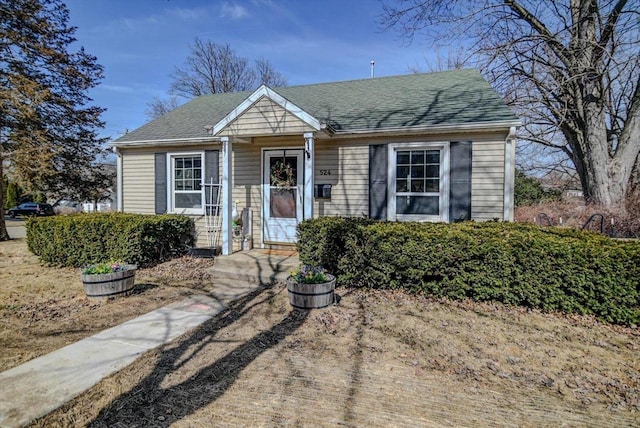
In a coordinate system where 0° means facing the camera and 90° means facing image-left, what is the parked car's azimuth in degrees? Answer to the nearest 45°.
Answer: approximately 90°

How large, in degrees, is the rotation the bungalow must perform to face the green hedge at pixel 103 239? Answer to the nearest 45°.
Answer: approximately 90° to its right

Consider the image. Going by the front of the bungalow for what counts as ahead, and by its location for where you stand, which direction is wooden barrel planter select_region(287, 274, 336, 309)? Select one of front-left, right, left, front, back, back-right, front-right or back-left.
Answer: front

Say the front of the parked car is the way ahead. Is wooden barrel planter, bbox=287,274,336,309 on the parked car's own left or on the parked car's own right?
on the parked car's own left

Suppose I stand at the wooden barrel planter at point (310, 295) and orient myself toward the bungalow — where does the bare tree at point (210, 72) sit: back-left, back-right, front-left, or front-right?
front-left

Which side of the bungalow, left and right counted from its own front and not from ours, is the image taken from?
front

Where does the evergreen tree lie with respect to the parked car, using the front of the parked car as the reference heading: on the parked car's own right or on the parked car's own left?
on the parked car's own left

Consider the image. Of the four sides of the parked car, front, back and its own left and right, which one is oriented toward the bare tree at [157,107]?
back

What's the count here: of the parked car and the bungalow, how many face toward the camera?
1

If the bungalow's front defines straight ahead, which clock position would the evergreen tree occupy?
The evergreen tree is roughly at 4 o'clock from the bungalow.

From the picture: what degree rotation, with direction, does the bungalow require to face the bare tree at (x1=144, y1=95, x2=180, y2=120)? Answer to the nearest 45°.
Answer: approximately 135° to its right

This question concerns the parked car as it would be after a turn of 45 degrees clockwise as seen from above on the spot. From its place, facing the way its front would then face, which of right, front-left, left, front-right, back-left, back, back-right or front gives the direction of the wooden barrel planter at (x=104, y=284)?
back-left

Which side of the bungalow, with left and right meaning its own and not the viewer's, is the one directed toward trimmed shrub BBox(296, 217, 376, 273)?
front
